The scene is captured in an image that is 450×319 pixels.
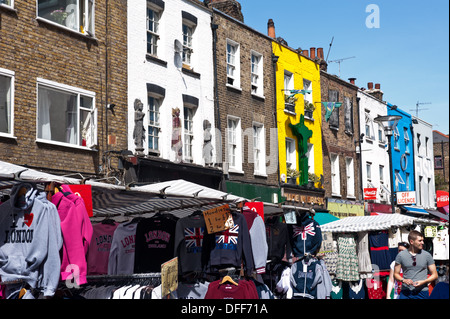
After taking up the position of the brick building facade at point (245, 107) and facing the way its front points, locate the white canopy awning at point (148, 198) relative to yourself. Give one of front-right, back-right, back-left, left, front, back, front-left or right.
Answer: front-right

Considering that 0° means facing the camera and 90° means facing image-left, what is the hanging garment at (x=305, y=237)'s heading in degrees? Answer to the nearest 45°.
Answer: approximately 0°

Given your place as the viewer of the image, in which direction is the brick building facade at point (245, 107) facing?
facing the viewer and to the right of the viewer

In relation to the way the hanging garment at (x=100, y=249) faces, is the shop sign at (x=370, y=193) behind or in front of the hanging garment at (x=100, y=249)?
behind

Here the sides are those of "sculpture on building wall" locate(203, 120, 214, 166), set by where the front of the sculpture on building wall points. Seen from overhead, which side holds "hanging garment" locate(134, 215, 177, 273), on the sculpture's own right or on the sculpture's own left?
on the sculpture's own right

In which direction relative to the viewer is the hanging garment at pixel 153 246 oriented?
toward the camera

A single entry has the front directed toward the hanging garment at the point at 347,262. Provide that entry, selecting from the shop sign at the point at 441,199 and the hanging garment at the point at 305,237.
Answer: the shop sign

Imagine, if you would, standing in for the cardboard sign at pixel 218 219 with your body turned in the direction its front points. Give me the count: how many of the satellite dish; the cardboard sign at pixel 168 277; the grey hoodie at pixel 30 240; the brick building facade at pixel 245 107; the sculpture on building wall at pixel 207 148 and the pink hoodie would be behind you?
3

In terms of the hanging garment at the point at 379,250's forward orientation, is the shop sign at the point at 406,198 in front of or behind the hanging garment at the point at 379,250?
behind

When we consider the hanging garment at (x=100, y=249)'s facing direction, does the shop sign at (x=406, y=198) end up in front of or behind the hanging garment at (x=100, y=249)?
behind

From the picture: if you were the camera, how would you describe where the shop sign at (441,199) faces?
facing the viewer

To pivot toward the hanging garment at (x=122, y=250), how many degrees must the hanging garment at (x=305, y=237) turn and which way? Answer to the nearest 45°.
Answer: approximately 45° to its right

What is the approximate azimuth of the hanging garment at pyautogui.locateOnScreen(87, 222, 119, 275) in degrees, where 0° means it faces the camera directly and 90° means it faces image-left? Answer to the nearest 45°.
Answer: approximately 0°

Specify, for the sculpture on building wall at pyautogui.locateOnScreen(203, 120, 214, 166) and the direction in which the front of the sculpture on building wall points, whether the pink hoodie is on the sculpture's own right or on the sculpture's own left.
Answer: on the sculpture's own right

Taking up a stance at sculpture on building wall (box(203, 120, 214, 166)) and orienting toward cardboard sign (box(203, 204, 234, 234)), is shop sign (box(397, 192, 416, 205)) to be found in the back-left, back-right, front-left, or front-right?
back-left
